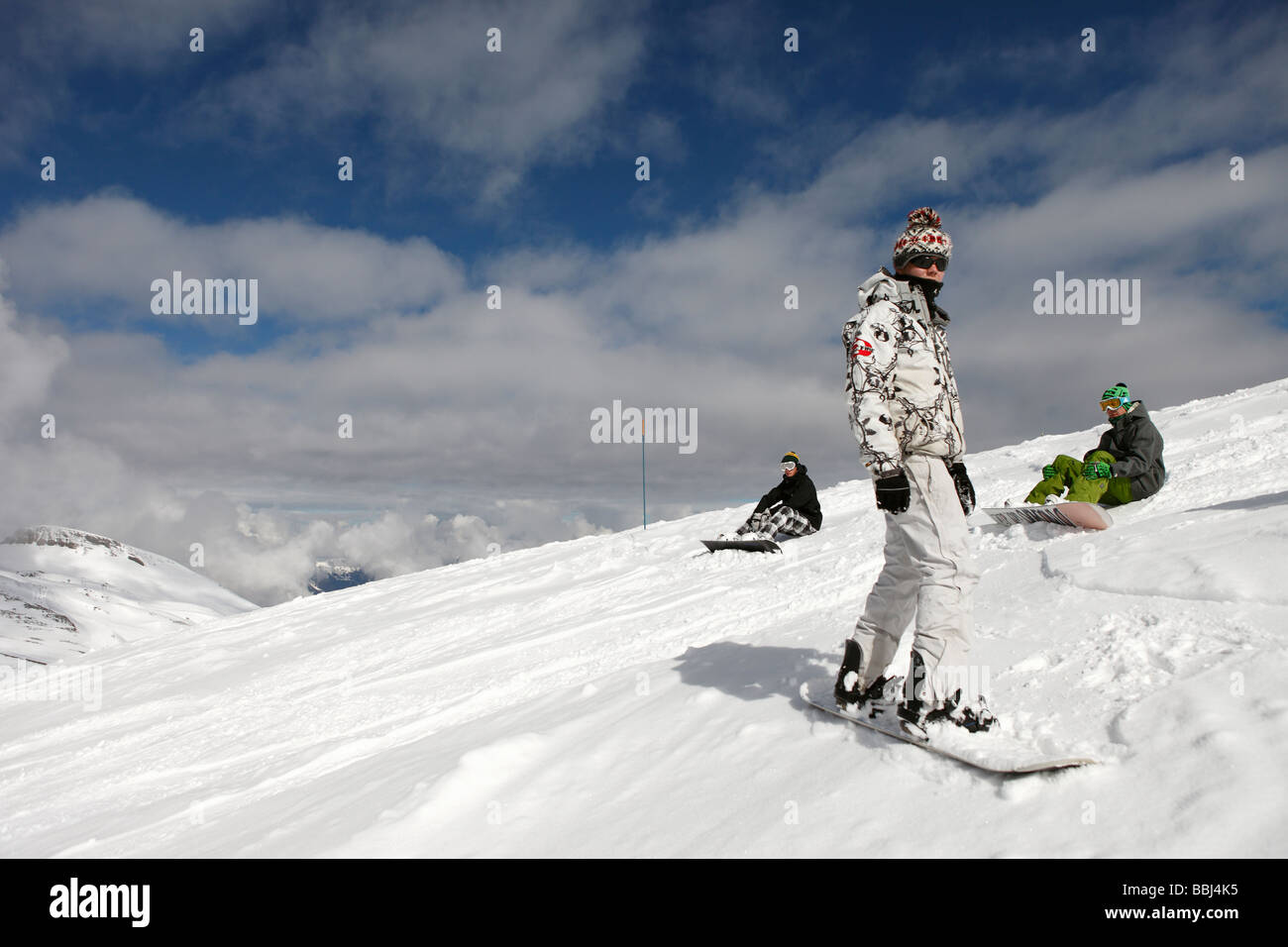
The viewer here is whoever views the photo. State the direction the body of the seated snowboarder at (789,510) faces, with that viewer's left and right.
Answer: facing the viewer and to the left of the viewer

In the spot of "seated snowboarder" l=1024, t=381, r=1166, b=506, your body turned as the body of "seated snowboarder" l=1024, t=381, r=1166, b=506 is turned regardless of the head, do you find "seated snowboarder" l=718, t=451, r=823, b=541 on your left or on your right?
on your right

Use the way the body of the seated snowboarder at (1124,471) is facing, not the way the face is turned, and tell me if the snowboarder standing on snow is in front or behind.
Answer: in front

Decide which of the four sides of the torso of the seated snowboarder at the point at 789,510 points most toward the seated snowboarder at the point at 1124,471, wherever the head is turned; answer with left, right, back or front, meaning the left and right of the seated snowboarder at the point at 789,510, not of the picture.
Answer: left

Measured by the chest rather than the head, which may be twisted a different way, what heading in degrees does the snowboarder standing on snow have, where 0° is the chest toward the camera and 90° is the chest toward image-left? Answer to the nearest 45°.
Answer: approximately 315°

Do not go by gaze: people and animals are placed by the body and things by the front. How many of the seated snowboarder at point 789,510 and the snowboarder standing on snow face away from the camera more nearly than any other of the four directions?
0

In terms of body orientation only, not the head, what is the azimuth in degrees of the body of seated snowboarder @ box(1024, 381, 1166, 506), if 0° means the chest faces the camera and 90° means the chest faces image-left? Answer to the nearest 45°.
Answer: approximately 45°

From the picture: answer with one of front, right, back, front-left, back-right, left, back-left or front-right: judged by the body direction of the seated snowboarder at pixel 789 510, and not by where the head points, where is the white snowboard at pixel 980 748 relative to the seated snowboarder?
front-left

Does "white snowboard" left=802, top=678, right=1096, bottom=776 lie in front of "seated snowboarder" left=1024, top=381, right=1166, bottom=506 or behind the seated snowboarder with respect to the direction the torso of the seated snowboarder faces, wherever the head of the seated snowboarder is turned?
in front

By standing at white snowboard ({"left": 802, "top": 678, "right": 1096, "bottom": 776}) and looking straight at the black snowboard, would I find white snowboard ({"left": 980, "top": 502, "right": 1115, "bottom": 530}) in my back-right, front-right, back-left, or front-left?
front-right

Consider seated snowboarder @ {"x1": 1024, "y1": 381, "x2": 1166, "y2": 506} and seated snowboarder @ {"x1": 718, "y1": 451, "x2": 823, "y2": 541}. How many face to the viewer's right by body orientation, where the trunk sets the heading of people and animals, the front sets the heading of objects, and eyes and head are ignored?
0
